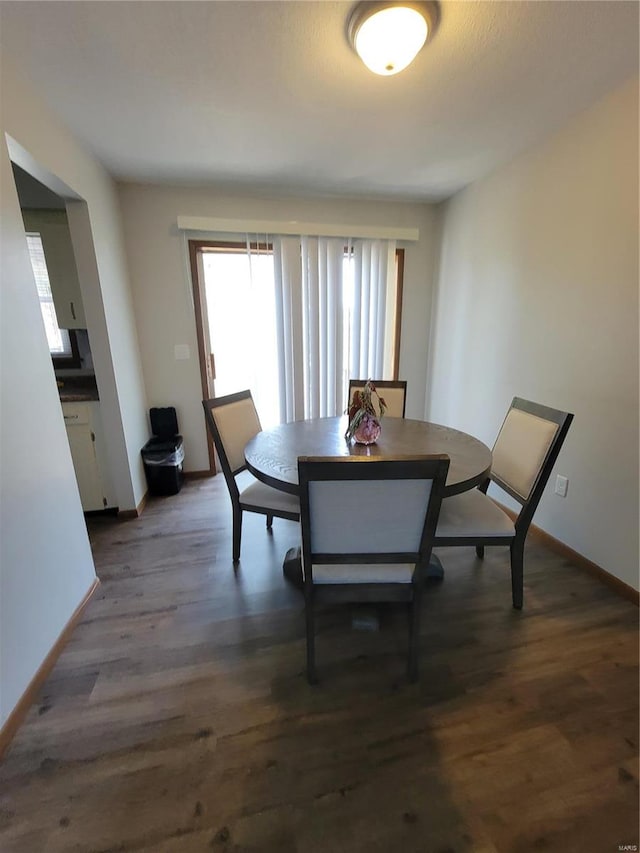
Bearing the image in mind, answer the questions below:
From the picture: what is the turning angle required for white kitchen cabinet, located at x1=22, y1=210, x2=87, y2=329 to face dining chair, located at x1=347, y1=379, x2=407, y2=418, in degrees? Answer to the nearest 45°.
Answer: approximately 45° to its left

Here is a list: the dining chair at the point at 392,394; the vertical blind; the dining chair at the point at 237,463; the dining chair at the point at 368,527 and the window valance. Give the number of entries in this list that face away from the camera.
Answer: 1

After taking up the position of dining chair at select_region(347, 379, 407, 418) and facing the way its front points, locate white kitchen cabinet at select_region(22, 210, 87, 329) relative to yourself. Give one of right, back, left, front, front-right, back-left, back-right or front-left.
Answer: right

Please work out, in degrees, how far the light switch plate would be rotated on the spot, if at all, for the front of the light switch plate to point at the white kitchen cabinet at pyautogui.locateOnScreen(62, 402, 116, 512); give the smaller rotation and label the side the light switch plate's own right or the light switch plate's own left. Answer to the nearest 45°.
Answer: approximately 45° to the light switch plate's own right

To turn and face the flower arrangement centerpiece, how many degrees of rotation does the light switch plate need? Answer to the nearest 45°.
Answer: approximately 45° to its left

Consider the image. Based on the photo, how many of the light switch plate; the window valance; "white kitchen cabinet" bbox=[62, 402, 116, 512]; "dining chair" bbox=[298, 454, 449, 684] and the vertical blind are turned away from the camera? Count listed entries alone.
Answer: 1

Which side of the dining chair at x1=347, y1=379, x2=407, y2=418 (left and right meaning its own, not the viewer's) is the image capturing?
front

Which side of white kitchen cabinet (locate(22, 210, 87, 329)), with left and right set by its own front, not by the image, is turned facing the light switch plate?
left

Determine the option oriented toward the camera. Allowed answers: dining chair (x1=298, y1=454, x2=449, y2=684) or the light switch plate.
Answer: the light switch plate

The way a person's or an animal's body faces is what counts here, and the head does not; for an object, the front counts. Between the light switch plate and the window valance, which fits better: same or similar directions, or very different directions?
same or similar directions

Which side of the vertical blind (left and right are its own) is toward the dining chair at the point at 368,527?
front

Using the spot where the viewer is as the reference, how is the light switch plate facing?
facing the viewer

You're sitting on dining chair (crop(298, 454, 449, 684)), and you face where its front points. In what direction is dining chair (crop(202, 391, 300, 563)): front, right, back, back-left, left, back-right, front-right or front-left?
front-left

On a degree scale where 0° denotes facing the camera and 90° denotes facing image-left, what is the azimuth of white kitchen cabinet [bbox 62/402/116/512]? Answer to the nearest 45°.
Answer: approximately 0°

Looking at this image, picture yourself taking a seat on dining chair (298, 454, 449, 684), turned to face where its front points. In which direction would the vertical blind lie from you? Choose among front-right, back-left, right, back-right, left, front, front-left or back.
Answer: front

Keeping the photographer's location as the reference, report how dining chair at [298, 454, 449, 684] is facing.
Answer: facing away from the viewer

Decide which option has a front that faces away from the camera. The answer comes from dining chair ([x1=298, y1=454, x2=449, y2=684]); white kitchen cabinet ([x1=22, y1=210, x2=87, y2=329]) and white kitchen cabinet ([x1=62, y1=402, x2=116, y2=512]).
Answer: the dining chair

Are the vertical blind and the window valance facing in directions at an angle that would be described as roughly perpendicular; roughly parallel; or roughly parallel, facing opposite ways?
roughly parallel

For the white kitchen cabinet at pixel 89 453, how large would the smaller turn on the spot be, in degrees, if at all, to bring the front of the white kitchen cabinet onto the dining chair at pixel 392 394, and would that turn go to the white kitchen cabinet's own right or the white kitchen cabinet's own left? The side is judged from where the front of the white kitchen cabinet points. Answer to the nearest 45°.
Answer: approximately 45° to the white kitchen cabinet's own left

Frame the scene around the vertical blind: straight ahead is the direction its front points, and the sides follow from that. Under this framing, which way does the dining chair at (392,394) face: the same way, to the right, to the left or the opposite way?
the same way
